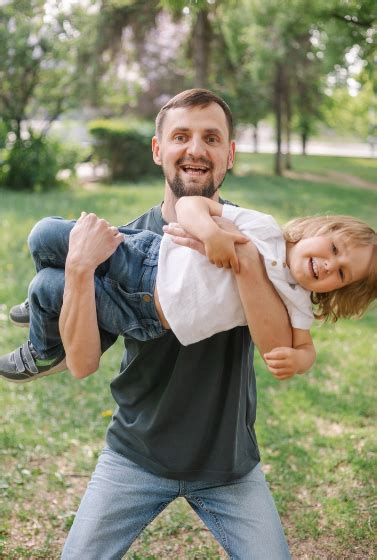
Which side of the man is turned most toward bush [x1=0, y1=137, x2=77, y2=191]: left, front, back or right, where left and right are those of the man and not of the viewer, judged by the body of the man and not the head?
back

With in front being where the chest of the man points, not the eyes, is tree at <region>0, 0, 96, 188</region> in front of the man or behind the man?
behind

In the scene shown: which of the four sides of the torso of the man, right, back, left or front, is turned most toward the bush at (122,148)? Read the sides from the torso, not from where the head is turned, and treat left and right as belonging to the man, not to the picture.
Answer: back

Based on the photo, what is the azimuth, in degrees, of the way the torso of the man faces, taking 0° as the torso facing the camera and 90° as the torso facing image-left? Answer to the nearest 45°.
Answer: approximately 0°
